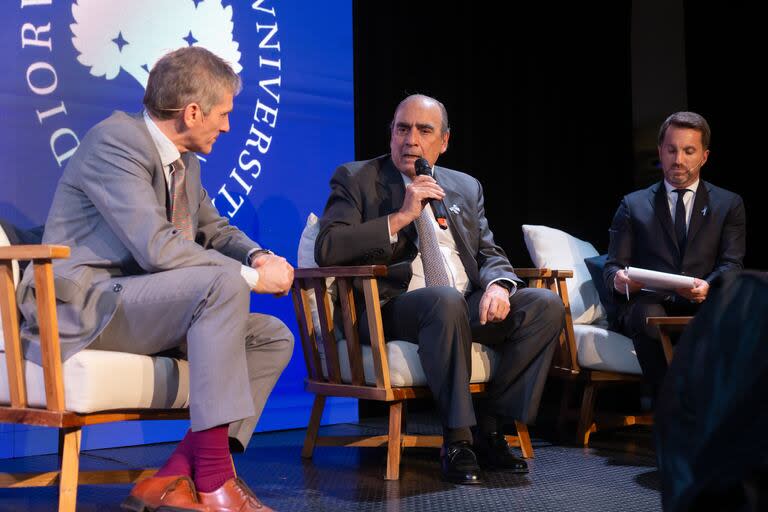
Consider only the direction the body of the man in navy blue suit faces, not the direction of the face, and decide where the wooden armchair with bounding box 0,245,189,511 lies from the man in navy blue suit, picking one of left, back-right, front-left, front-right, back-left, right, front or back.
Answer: front-right

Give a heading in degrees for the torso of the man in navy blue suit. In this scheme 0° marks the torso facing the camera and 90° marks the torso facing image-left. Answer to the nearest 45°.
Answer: approximately 0°

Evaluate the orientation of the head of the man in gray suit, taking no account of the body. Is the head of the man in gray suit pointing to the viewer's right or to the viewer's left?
to the viewer's right
